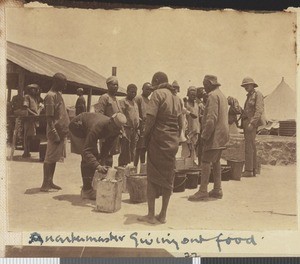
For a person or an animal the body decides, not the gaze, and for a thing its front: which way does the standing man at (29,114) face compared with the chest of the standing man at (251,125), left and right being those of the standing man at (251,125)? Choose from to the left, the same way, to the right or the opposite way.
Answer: to the left

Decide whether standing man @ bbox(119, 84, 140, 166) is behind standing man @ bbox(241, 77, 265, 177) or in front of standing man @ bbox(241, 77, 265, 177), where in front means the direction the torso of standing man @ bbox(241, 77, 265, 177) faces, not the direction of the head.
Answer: in front

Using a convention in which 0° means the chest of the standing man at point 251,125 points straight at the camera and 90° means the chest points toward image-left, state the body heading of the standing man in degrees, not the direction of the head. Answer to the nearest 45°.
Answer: approximately 45°
